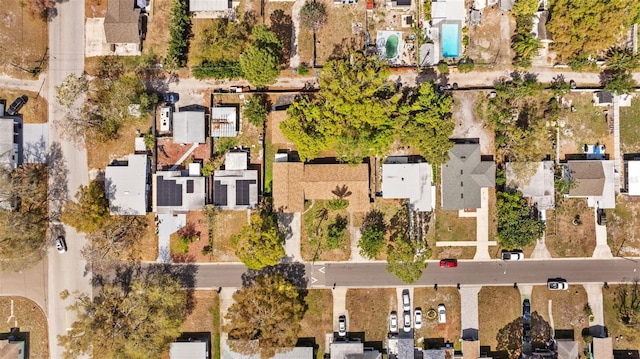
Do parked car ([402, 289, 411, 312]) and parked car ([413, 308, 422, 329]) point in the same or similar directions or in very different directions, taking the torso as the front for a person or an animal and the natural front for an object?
same or similar directions

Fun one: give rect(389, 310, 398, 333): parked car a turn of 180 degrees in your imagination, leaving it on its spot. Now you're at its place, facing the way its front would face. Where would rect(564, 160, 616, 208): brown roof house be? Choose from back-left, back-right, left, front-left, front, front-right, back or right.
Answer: right

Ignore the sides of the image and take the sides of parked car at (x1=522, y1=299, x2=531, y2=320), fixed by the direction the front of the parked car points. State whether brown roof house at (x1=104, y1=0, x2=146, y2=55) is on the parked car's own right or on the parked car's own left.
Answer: on the parked car's own right

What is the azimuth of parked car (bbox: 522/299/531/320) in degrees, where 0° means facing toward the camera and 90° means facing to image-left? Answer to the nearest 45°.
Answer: approximately 0°

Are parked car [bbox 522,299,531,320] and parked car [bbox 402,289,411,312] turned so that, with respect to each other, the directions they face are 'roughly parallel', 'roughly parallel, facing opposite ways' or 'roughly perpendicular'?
roughly parallel

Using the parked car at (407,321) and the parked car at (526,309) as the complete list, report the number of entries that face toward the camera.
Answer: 2

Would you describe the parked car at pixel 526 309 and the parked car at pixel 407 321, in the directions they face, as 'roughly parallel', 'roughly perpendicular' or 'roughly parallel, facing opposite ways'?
roughly parallel

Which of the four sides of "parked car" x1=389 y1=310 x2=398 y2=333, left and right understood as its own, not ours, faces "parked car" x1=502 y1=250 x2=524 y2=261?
left
